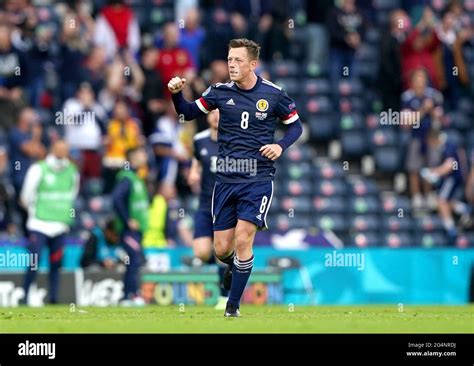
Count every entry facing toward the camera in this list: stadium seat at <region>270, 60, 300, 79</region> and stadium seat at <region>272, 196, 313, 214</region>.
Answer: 2

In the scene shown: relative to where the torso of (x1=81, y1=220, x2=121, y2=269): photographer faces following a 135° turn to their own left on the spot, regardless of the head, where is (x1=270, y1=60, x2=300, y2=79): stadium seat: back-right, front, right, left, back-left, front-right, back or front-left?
front-right

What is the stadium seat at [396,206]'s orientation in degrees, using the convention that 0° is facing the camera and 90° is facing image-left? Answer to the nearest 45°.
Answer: approximately 0°

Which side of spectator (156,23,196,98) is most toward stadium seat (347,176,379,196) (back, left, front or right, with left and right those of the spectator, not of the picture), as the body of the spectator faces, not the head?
left

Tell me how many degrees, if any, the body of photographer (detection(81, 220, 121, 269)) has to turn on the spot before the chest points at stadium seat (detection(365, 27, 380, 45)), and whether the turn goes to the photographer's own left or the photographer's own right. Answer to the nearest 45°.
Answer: approximately 90° to the photographer's own left

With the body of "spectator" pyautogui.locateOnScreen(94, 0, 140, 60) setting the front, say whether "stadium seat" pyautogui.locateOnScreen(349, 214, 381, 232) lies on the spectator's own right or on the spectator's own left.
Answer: on the spectator's own left
